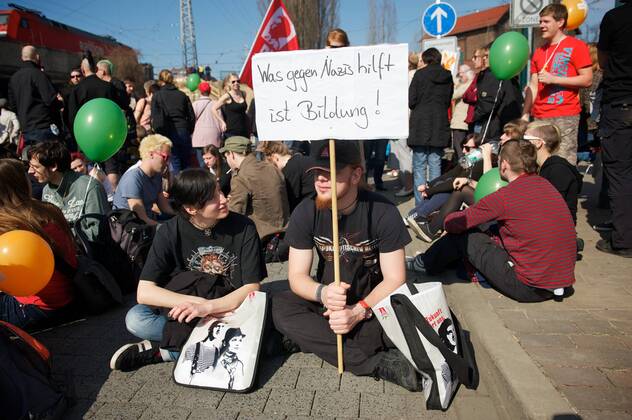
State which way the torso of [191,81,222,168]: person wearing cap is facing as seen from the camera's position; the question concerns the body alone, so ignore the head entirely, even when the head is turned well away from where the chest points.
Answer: away from the camera

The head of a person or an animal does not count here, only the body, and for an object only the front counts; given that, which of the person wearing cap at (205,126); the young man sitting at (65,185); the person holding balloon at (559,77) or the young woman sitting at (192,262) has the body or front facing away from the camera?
the person wearing cap

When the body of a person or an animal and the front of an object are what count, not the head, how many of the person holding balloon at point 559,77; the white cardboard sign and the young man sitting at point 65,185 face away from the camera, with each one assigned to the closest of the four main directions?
0

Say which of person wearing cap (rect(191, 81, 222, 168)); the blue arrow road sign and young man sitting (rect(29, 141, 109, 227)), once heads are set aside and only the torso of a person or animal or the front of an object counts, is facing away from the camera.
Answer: the person wearing cap

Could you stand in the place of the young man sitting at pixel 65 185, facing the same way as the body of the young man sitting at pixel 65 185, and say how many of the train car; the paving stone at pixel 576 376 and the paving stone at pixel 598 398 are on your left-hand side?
2

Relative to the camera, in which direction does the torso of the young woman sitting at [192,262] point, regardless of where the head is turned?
toward the camera

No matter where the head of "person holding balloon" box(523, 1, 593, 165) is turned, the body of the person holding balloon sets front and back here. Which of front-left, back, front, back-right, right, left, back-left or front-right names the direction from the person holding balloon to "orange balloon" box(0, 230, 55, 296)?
front

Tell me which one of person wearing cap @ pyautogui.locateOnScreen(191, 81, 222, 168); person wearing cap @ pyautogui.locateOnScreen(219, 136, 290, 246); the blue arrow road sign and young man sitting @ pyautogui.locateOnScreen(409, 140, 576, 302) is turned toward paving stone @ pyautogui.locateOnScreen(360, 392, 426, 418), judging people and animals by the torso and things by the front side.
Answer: the blue arrow road sign

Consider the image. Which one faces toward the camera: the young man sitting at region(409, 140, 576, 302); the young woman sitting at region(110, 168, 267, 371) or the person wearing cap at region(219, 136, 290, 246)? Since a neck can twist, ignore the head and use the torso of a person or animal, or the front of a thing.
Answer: the young woman sitting at region(110, 168, 267, 371)

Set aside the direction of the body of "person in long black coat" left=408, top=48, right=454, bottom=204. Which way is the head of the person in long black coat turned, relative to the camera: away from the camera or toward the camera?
away from the camera

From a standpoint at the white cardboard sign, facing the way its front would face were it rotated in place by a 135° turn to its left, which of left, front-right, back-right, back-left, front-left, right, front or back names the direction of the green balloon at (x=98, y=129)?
left

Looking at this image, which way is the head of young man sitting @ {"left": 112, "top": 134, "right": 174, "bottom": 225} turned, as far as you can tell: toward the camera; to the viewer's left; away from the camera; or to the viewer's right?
to the viewer's right

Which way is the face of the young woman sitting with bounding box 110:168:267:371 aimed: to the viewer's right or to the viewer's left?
to the viewer's right

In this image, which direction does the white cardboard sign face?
toward the camera

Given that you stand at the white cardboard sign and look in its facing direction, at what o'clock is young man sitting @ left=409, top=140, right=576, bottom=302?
The young man sitting is roughly at 8 o'clock from the white cardboard sign.
